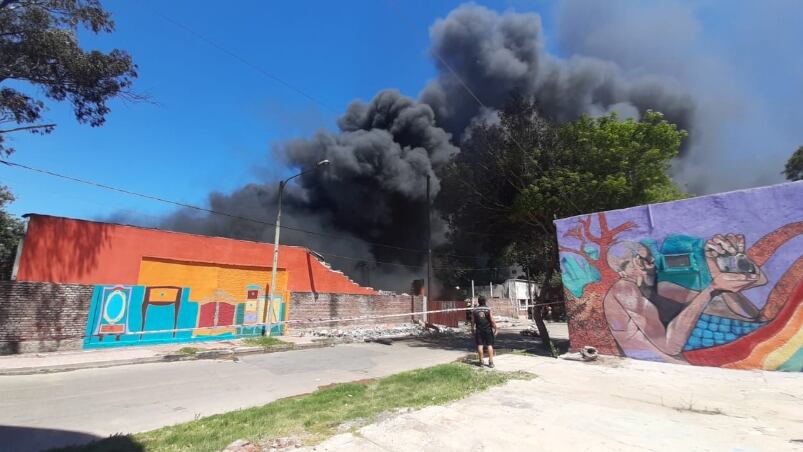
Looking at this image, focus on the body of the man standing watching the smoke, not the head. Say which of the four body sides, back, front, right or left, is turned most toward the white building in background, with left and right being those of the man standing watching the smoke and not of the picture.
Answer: front

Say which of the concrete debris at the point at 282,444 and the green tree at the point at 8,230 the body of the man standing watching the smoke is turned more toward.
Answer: the green tree

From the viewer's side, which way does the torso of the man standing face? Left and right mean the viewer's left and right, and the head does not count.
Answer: facing away from the viewer

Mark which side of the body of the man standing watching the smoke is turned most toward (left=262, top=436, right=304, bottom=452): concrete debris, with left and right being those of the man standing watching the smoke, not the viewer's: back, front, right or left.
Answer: back

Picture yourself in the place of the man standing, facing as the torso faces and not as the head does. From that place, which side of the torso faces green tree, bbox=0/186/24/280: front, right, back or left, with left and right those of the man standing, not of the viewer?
left

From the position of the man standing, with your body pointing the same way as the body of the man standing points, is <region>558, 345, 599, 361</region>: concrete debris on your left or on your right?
on your right

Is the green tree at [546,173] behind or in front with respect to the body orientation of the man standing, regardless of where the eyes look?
in front

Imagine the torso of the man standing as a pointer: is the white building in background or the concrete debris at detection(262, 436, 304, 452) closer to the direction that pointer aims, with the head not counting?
the white building in background
